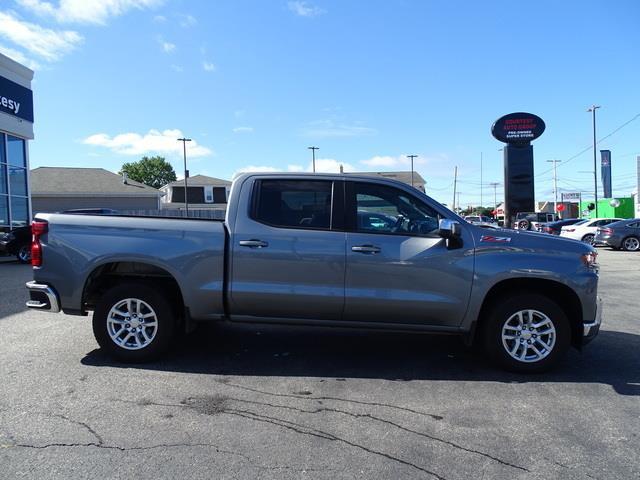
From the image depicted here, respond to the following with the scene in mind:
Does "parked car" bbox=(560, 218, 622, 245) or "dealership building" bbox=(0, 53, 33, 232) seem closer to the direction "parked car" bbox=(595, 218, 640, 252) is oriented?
the parked car

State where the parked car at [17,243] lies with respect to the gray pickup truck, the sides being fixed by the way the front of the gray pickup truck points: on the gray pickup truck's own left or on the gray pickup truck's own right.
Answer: on the gray pickup truck's own left

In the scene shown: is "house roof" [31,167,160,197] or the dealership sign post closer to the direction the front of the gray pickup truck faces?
the dealership sign post

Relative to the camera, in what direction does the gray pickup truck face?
facing to the right of the viewer

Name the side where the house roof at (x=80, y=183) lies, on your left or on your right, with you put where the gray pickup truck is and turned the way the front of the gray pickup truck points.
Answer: on your left

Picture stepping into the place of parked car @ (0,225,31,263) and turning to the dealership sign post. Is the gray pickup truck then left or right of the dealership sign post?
right

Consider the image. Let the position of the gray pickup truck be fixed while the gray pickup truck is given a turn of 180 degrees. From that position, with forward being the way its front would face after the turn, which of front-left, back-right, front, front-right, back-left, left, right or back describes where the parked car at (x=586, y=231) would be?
back-right
